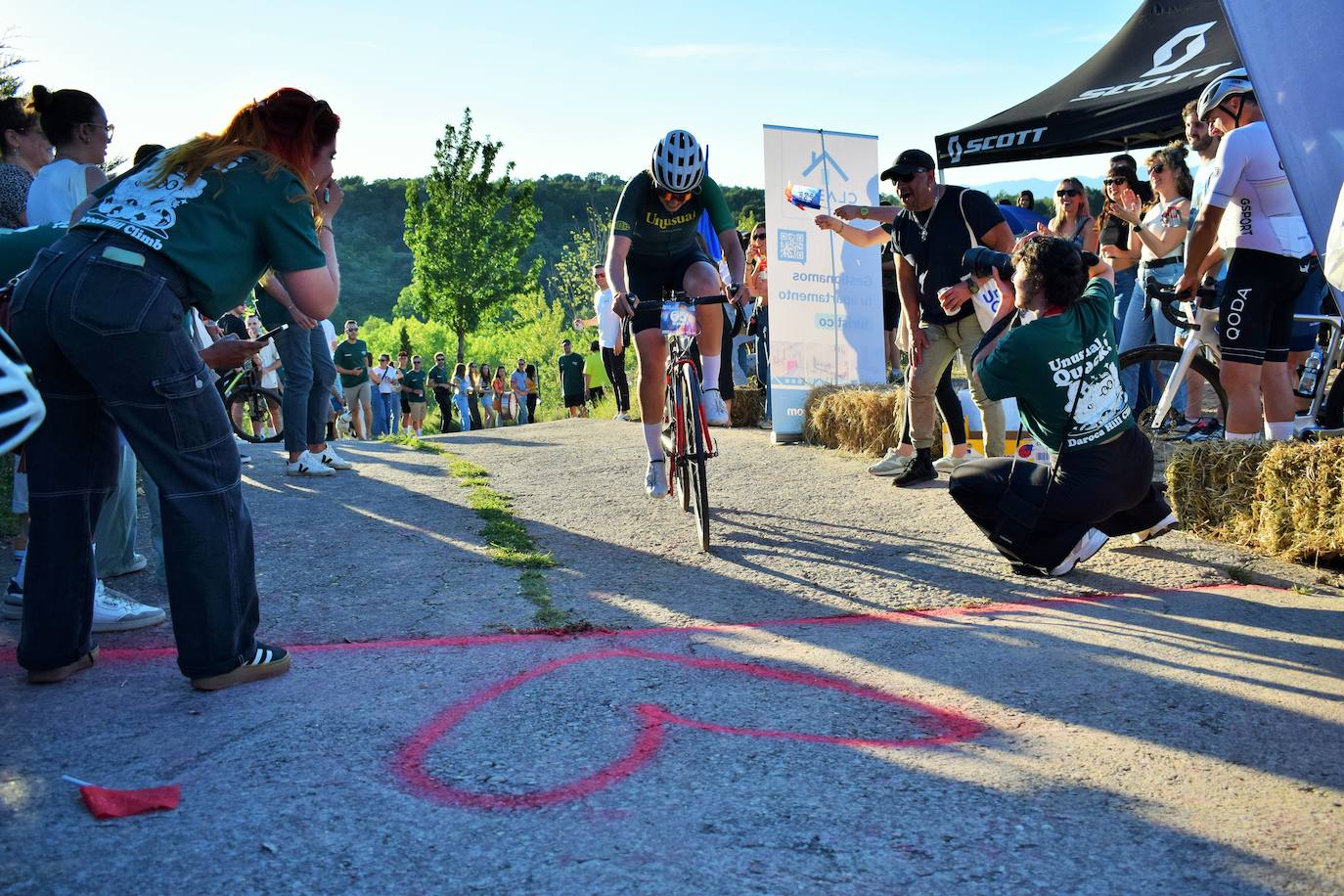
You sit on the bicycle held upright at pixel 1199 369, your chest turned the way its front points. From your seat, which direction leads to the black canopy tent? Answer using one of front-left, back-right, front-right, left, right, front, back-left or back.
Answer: right

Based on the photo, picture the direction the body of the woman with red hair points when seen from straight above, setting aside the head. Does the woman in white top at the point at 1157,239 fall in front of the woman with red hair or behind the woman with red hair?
in front

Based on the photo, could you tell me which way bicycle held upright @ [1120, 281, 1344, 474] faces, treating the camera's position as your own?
facing to the left of the viewer

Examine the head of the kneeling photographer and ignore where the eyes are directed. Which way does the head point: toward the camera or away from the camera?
away from the camera

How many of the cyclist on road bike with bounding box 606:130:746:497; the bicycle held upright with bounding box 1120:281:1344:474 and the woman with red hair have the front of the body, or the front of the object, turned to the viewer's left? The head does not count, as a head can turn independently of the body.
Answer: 1

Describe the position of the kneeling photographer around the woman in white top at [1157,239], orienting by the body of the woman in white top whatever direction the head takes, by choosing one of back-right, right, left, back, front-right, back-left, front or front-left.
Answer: front-left

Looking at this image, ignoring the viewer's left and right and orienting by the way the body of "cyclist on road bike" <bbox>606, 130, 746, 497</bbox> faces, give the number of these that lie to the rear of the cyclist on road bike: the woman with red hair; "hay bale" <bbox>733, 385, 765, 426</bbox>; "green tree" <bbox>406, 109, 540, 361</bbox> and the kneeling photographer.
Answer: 2

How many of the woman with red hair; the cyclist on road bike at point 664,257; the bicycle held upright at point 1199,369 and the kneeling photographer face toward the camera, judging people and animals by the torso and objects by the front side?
1

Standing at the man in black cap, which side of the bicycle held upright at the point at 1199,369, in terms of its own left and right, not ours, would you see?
front

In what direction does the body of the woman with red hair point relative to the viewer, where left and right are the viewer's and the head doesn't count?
facing away from the viewer and to the right of the viewer

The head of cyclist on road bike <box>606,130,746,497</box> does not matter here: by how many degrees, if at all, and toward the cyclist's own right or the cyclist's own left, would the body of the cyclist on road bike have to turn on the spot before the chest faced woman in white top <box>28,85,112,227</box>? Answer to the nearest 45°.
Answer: approximately 45° to the cyclist's own right

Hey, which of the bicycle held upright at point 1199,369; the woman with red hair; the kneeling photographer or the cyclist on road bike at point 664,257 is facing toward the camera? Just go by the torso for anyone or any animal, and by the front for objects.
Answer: the cyclist on road bike
